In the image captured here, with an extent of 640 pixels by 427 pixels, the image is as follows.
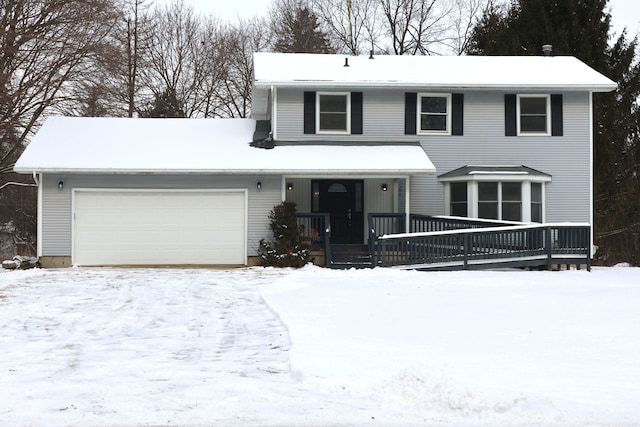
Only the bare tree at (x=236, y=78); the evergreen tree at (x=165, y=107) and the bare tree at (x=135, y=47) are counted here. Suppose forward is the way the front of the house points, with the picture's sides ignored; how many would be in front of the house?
0

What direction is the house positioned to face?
toward the camera

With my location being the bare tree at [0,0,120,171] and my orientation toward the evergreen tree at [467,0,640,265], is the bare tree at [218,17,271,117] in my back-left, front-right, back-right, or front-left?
front-left

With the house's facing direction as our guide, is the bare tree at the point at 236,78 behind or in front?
behind

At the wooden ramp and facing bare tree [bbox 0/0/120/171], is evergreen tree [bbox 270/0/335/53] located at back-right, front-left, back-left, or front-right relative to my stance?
front-right

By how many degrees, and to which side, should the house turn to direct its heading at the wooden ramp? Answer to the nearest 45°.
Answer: approximately 45° to its left

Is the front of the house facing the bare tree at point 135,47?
no

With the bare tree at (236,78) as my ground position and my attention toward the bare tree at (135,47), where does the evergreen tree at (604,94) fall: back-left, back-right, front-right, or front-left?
back-left

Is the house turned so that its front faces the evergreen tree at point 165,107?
no

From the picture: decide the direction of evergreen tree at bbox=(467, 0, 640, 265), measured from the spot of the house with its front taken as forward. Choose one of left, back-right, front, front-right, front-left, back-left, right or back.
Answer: back-left

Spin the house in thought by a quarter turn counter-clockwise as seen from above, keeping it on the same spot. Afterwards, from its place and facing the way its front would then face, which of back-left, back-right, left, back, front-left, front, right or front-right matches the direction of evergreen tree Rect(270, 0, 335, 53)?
left

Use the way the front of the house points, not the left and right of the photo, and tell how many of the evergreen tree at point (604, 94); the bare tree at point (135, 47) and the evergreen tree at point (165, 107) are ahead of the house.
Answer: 0
